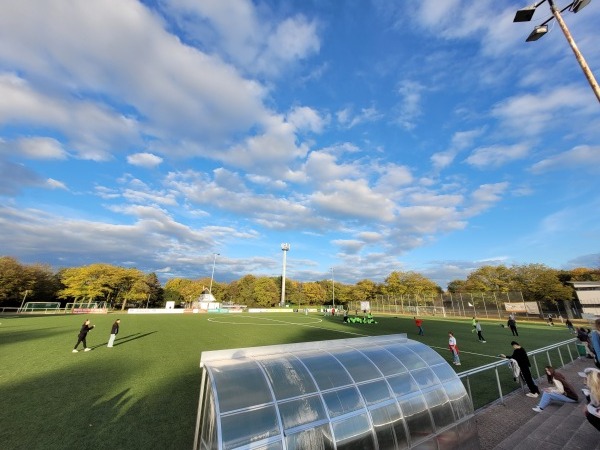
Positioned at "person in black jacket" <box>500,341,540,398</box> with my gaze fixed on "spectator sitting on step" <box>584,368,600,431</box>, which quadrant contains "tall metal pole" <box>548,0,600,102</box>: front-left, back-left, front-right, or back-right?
front-left

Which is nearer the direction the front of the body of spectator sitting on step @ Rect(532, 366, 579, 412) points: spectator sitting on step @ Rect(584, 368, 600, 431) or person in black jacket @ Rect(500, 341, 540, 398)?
the person in black jacket

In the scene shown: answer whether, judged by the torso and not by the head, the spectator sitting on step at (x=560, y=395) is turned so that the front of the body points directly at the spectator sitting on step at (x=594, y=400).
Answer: no

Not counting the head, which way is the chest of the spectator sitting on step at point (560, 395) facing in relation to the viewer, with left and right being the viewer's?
facing to the left of the viewer

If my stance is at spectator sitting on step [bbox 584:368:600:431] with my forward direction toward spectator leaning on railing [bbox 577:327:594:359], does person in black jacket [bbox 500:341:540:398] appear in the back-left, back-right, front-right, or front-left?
front-left

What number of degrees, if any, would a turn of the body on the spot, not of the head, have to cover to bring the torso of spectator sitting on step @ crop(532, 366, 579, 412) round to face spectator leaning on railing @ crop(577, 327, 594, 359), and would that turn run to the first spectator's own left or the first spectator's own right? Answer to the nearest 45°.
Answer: approximately 90° to the first spectator's own right
